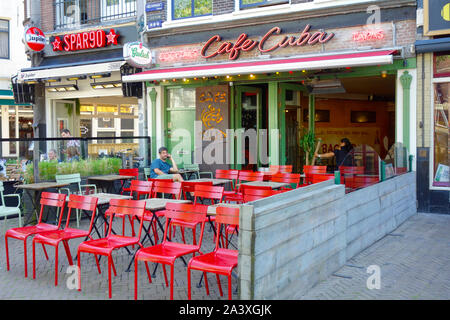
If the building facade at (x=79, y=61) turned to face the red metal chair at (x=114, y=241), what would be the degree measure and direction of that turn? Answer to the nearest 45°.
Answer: approximately 45° to its left

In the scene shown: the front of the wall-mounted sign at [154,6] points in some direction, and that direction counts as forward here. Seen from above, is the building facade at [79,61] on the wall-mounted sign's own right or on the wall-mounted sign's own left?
on the wall-mounted sign's own right

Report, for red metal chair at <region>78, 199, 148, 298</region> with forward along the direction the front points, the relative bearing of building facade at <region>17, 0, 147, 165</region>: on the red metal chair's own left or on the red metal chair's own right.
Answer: on the red metal chair's own right

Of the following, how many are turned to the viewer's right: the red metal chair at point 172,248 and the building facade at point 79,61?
0

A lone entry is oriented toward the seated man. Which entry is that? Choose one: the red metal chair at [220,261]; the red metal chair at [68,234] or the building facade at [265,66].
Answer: the building facade

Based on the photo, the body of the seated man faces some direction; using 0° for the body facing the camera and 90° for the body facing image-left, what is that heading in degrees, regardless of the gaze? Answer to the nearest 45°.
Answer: approximately 315°

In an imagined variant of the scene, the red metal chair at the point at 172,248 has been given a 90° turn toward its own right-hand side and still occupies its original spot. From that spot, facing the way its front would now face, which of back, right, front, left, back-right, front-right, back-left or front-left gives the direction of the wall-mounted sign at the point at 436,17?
right

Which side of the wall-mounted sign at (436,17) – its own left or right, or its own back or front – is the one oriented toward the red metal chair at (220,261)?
front
